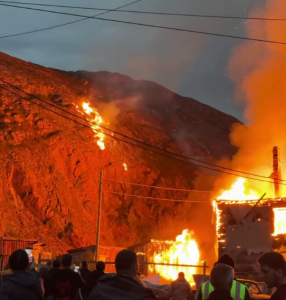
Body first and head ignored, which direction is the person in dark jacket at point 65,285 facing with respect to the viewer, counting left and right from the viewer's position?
facing away from the viewer

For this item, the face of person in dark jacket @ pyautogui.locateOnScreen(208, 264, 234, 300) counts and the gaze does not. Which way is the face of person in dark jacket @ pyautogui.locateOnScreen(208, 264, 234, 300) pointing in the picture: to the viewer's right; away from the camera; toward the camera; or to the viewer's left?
away from the camera

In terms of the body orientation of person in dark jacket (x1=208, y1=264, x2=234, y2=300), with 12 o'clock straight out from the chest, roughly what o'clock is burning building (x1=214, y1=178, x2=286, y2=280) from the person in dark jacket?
The burning building is roughly at 12 o'clock from the person in dark jacket.

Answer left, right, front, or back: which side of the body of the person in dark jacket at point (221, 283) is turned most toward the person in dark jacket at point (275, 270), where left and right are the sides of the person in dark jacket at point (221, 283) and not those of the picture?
right

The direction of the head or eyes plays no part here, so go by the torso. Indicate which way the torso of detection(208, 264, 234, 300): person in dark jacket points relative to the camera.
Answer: away from the camera

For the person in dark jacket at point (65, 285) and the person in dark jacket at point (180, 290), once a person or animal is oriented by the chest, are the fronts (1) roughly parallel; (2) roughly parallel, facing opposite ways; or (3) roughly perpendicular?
roughly parallel

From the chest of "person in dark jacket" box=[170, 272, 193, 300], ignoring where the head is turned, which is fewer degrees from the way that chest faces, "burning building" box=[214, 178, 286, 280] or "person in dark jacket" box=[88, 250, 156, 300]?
the burning building

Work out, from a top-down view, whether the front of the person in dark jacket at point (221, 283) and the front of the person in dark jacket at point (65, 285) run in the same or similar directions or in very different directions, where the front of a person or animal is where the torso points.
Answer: same or similar directions

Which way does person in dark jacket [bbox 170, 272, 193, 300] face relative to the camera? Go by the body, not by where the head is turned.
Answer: away from the camera

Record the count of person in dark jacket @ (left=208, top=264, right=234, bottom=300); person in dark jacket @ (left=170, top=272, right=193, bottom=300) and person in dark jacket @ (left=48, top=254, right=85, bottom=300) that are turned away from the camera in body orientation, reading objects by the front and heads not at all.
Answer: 3

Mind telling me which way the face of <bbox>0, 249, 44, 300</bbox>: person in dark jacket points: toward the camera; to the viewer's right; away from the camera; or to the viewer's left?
away from the camera

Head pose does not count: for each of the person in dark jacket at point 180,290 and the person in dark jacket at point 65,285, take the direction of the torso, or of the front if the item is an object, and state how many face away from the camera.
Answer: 2

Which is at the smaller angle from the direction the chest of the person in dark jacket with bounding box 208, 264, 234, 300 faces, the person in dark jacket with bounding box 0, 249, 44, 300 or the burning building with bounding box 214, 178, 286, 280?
the burning building
